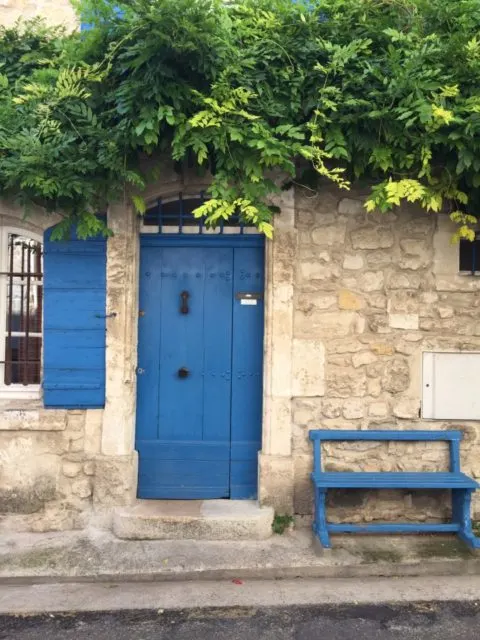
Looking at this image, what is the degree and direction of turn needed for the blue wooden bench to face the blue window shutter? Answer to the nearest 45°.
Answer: approximately 90° to its right

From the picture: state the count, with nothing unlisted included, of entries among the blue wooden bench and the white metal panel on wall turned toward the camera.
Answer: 2

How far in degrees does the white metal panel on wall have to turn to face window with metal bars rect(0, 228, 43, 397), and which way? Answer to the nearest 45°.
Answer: approximately 90° to its right

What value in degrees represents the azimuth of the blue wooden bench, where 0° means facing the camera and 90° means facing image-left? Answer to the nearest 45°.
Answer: approximately 0°

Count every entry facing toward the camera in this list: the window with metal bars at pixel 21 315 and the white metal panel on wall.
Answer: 2

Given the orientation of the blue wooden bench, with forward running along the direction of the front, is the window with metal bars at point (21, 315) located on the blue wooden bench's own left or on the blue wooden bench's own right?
on the blue wooden bench's own right

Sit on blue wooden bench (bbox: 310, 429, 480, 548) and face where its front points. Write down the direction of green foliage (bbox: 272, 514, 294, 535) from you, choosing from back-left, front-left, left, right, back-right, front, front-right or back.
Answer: right
